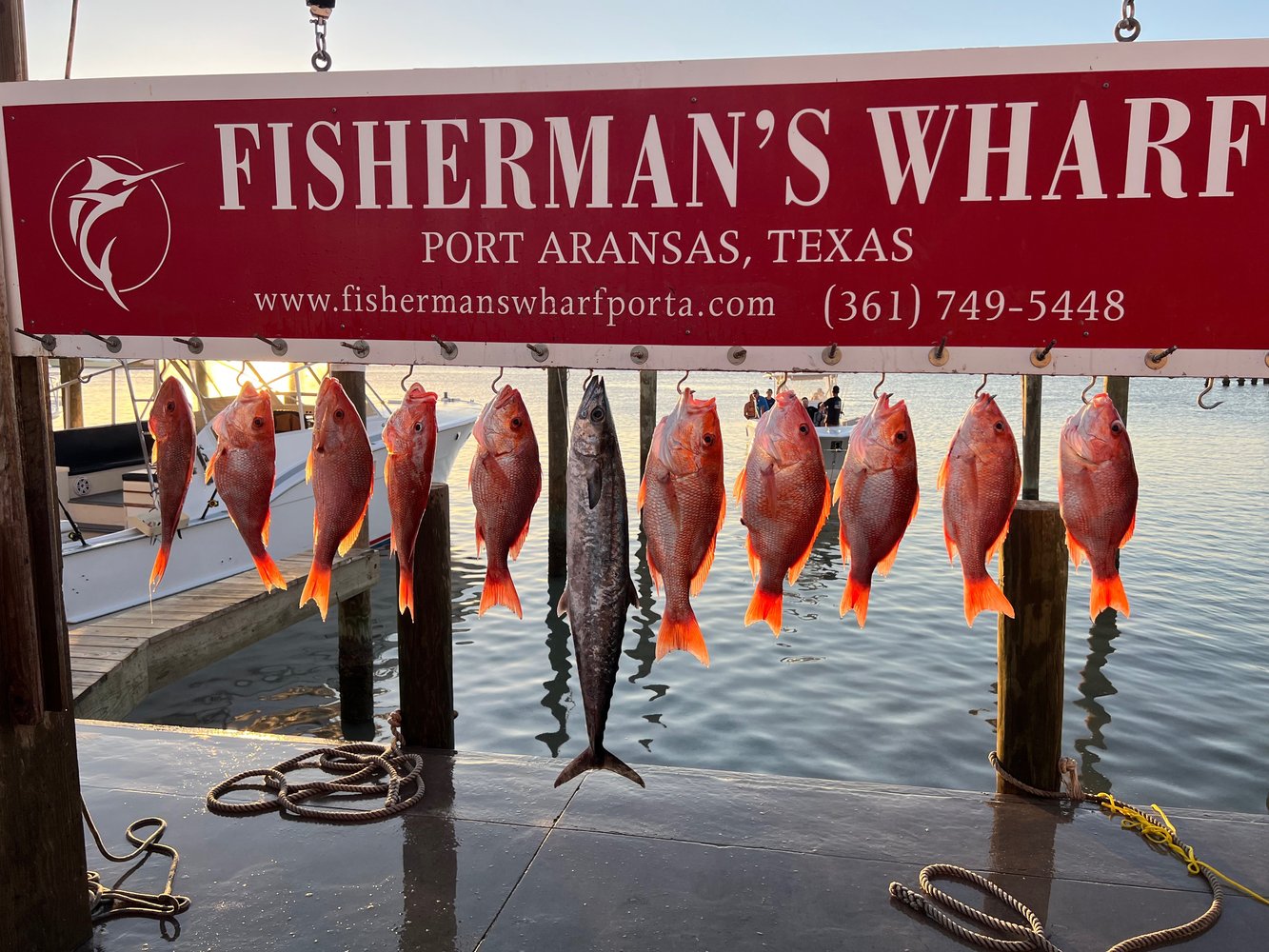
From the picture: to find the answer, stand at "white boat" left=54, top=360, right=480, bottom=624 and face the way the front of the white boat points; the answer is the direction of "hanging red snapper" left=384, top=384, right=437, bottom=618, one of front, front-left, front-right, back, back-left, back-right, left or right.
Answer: back-right

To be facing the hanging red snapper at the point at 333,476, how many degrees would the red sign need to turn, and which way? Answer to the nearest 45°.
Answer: approximately 90° to its right

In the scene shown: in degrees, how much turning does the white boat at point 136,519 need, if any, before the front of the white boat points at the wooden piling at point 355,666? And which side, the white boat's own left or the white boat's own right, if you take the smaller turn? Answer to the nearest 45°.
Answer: approximately 90° to the white boat's own right

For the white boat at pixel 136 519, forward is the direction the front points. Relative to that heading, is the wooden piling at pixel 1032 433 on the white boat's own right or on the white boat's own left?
on the white boat's own right

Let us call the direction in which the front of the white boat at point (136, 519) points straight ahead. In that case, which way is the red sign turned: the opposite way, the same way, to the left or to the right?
the opposite way

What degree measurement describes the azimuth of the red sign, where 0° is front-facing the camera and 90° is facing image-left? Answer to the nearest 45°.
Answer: approximately 0°

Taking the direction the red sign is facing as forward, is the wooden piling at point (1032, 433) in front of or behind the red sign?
behind

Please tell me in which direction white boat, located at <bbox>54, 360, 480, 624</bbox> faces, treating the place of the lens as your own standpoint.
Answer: facing away from the viewer and to the right of the viewer

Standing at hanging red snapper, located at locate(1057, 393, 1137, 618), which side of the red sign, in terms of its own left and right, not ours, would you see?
left

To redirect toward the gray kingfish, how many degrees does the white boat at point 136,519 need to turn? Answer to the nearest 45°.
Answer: approximately 135° to its right

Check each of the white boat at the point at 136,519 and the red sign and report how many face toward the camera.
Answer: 1

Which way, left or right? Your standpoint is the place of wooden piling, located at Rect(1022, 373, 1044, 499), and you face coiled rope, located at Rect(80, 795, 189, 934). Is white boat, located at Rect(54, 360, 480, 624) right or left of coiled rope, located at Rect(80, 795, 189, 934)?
right
